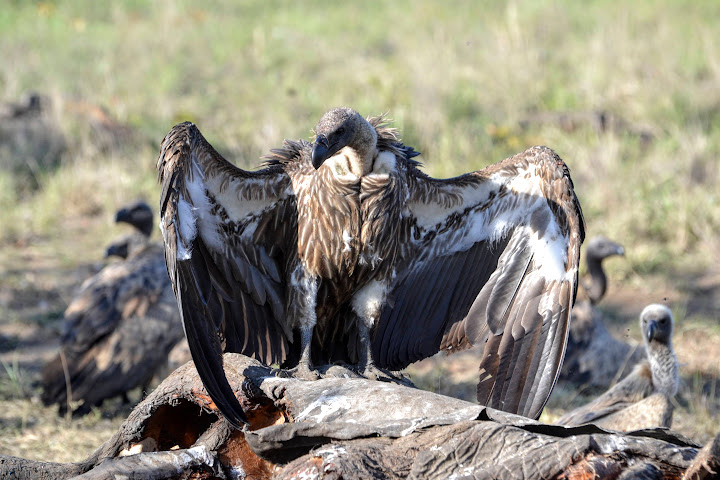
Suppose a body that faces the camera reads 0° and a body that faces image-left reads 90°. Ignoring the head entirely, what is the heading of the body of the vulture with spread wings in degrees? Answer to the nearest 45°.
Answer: approximately 0°

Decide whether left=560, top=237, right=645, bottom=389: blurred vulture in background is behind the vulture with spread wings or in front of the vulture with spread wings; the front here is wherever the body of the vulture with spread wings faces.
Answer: behind
